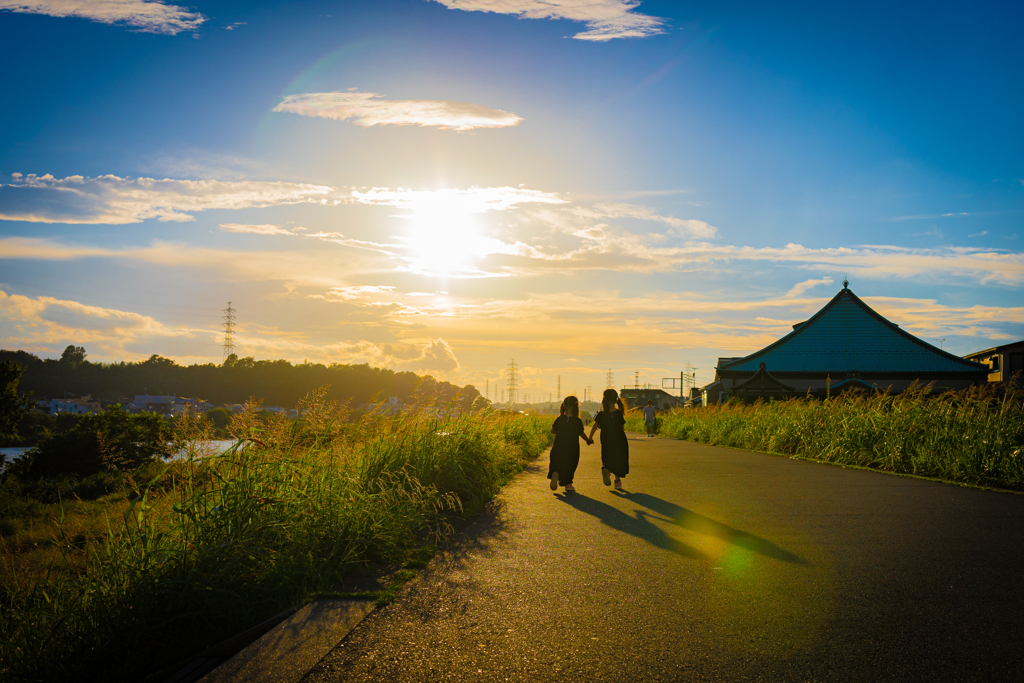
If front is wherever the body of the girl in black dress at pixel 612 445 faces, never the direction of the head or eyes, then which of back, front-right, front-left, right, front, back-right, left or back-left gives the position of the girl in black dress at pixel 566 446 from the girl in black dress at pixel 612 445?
back-left

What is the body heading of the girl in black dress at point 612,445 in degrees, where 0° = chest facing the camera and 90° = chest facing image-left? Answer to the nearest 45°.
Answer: approximately 180°

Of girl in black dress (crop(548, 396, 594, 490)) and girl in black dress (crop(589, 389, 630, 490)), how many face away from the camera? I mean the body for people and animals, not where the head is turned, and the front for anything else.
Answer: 2

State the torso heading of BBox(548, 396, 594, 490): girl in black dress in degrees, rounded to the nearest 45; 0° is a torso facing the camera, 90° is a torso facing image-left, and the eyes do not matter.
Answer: approximately 180°

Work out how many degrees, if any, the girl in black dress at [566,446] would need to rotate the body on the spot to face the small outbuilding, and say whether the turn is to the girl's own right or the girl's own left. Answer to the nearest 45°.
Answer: approximately 45° to the girl's own right
